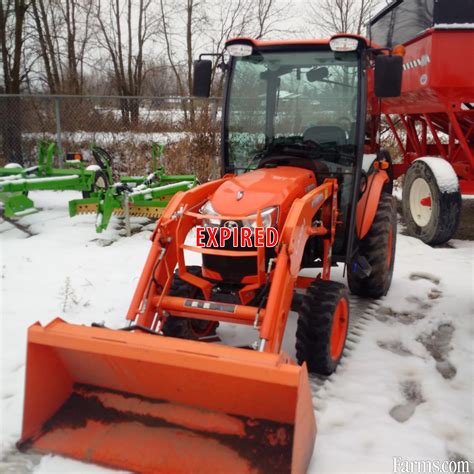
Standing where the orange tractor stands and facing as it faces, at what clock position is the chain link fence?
The chain link fence is roughly at 4 o'clock from the orange tractor.

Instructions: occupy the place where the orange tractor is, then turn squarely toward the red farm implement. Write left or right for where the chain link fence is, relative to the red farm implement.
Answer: left

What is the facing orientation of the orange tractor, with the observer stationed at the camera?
facing the viewer and to the left of the viewer

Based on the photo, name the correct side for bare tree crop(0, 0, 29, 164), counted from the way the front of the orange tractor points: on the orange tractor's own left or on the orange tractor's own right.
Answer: on the orange tractor's own right

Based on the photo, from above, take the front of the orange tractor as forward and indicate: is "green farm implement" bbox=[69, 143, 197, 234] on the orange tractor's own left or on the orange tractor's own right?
on the orange tractor's own right

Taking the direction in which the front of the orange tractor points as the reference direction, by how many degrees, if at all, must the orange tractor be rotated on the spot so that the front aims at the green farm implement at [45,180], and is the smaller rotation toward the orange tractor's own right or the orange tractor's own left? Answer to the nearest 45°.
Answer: approximately 90° to the orange tractor's own right

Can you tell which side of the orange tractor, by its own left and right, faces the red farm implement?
back
